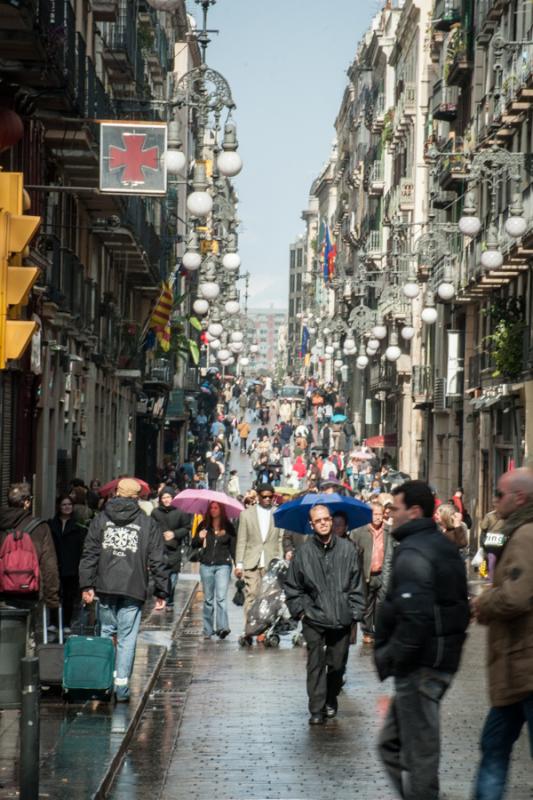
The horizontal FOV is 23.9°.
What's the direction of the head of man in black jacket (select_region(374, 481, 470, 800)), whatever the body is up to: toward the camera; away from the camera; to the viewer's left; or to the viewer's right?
to the viewer's left

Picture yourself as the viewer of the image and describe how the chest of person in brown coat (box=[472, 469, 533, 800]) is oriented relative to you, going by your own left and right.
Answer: facing to the left of the viewer

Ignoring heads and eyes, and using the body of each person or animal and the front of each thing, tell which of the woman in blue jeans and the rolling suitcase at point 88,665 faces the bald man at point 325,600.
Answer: the woman in blue jeans

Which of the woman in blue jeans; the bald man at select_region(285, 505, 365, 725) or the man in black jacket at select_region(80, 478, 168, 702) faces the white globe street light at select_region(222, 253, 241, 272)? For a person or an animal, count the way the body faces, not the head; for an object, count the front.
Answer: the man in black jacket

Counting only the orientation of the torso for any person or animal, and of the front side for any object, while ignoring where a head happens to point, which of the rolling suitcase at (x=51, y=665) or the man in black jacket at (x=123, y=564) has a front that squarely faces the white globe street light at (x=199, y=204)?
the man in black jacket

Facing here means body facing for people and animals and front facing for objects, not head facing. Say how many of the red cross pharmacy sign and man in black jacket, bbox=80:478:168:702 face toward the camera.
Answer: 1

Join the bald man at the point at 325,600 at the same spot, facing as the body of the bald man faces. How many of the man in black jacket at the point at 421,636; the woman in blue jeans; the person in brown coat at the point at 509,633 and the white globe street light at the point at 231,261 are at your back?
2

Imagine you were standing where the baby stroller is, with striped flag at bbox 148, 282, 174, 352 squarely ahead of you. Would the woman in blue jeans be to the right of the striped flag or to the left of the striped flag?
left

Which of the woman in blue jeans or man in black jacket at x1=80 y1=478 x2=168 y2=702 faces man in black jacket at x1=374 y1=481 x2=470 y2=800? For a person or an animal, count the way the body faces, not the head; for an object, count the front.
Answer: the woman in blue jeans
